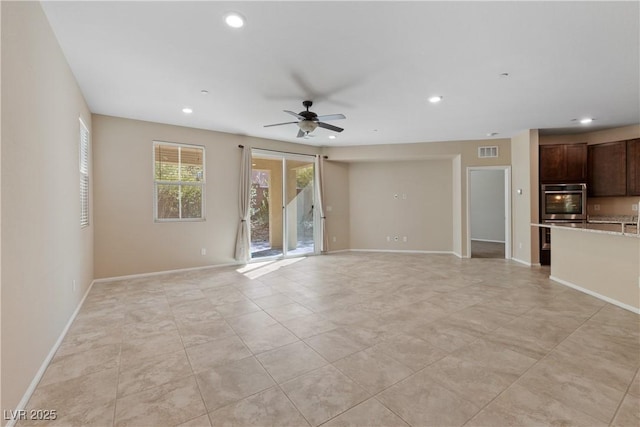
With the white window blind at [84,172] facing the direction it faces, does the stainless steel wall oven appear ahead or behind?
ahead

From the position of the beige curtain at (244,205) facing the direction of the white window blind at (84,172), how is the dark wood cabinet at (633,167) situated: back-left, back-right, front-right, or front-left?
back-left

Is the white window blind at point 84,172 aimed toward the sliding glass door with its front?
yes

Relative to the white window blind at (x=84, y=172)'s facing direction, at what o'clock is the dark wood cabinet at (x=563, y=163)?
The dark wood cabinet is roughly at 1 o'clock from the white window blind.

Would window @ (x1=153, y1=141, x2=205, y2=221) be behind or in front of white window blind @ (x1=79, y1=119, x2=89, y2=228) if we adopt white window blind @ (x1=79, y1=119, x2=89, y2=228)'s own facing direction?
in front

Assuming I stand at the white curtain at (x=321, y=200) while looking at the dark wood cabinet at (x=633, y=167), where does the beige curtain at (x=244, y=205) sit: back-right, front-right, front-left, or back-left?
back-right

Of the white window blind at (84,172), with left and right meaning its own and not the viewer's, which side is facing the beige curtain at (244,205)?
front

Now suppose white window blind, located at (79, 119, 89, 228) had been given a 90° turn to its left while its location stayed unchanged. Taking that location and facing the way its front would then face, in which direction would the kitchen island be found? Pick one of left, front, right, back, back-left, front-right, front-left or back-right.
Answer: back-right

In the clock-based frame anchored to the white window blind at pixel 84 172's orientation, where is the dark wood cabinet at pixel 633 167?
The dark wood cabinet is roughly at 1 o'clock from the white window blind.

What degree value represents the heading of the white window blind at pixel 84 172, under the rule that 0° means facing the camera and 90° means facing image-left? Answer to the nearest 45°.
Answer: approximately 270°

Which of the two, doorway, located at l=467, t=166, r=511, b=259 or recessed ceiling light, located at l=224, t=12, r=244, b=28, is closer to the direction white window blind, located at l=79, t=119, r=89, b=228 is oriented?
the doorway
